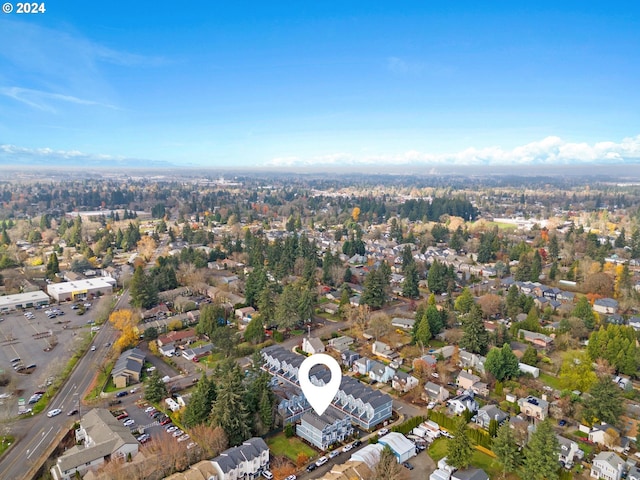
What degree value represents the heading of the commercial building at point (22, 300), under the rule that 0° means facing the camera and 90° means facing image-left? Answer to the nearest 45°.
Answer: approximately 0°

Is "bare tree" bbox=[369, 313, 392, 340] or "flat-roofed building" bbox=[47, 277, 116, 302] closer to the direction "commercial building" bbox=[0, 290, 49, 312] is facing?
the bare tree

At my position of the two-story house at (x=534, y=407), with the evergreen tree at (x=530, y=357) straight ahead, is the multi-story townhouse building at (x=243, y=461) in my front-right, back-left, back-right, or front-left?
back-left

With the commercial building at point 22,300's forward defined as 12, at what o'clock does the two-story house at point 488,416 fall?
The two-story house is roughly at 11 o'clock from the commercial building.
